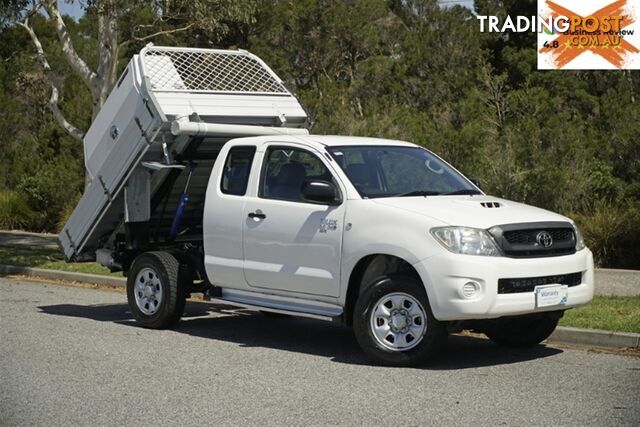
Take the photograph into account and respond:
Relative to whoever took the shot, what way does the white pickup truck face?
facing the viewer and to the right of the viewer
